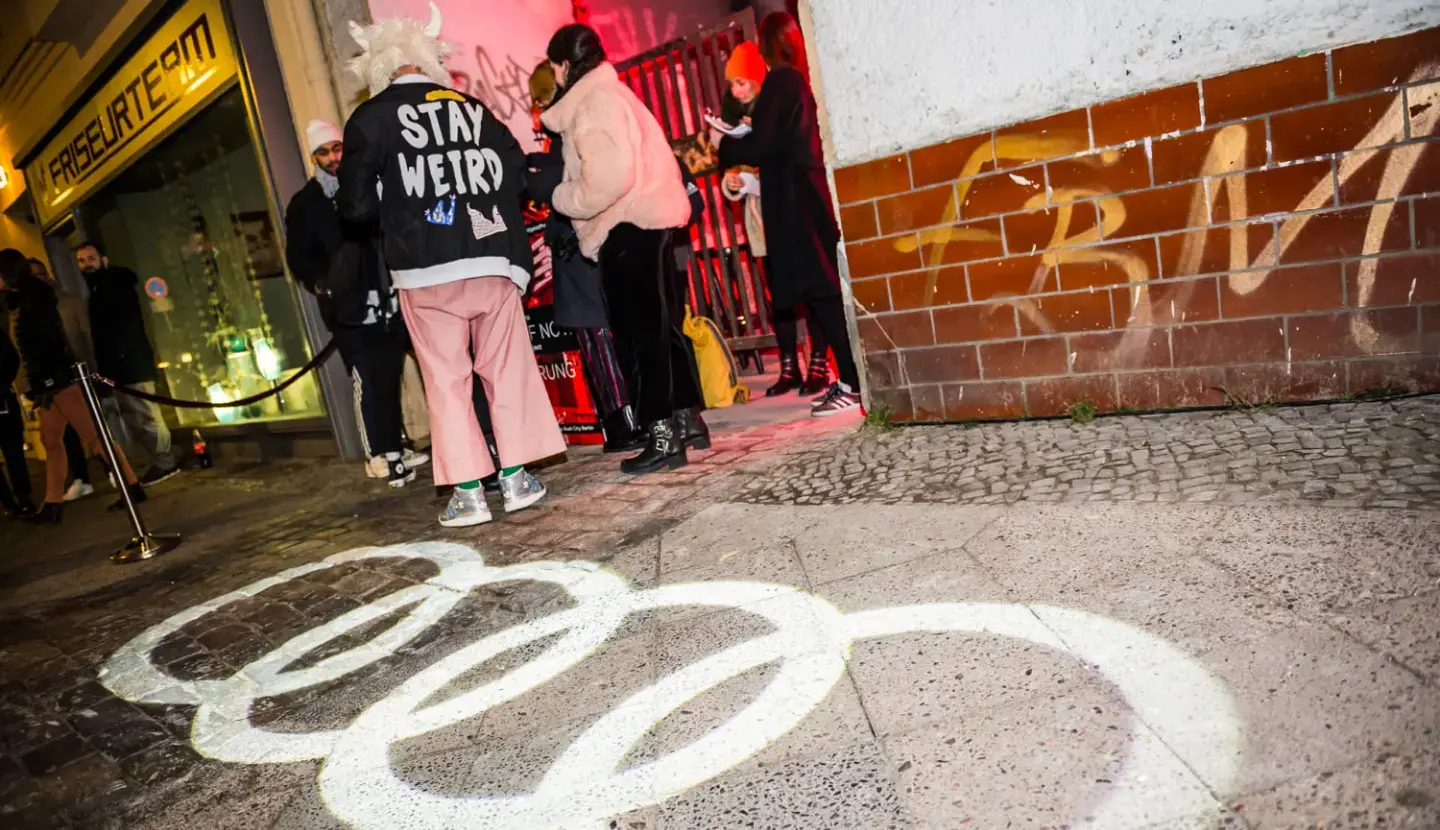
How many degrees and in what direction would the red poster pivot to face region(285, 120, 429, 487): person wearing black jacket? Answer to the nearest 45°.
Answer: approximately 90° to its right

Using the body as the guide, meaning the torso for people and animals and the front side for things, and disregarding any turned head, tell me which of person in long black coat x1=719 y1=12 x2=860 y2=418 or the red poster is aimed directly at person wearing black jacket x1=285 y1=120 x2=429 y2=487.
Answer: the person in long black coat

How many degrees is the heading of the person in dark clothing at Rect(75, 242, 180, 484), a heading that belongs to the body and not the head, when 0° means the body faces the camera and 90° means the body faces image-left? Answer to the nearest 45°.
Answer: approximately 45°

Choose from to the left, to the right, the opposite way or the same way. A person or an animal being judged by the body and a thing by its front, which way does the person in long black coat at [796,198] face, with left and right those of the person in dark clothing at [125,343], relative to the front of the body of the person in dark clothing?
to the right

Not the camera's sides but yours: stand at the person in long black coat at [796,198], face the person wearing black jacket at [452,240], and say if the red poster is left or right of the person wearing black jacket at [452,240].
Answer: right

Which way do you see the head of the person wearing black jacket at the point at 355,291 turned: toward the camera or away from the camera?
toward the camera

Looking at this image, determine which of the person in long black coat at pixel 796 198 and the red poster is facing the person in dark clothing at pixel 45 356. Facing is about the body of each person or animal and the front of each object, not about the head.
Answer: the person in long black coat

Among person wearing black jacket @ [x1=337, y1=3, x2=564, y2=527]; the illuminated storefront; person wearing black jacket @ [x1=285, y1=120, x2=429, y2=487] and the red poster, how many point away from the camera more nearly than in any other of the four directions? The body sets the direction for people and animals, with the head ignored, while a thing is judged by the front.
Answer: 1

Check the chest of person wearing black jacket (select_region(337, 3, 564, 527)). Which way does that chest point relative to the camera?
away from the camera

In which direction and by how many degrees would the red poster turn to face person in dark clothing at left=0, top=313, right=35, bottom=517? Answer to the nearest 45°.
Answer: approximately 135° to its right

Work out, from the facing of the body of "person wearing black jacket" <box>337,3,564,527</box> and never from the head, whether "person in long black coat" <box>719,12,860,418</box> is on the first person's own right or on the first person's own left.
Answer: on the first person's own right

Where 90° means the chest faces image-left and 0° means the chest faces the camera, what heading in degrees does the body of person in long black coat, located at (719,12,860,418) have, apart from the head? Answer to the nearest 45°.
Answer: approximately 90°
